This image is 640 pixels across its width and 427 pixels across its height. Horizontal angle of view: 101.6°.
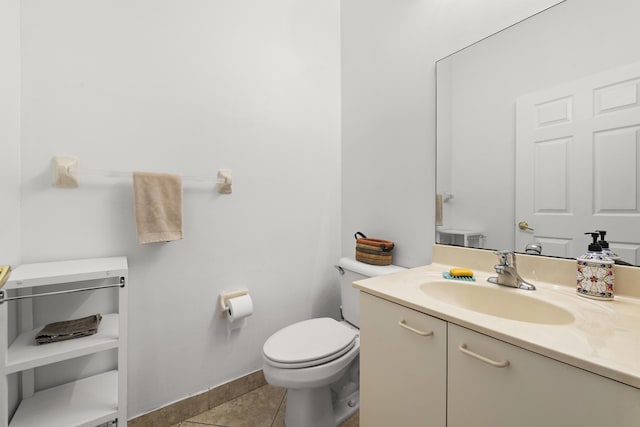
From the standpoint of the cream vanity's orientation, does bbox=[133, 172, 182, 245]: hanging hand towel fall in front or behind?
in front

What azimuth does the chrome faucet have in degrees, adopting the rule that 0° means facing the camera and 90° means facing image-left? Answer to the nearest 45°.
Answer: approximately 45°

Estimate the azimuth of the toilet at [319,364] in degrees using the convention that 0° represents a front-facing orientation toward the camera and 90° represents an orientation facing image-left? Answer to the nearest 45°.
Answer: approximately 45°

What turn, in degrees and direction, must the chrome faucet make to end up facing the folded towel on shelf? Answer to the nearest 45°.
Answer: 0° — it already faces it

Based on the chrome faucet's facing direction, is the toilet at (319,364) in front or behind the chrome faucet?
in front

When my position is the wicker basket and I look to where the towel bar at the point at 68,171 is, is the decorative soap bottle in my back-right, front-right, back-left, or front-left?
back-left
